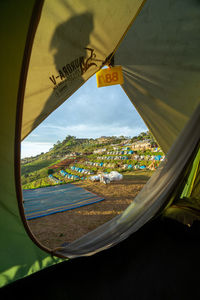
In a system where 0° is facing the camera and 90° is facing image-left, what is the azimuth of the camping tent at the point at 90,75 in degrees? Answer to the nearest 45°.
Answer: approximately 180°

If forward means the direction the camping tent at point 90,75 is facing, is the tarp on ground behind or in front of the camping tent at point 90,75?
in front
